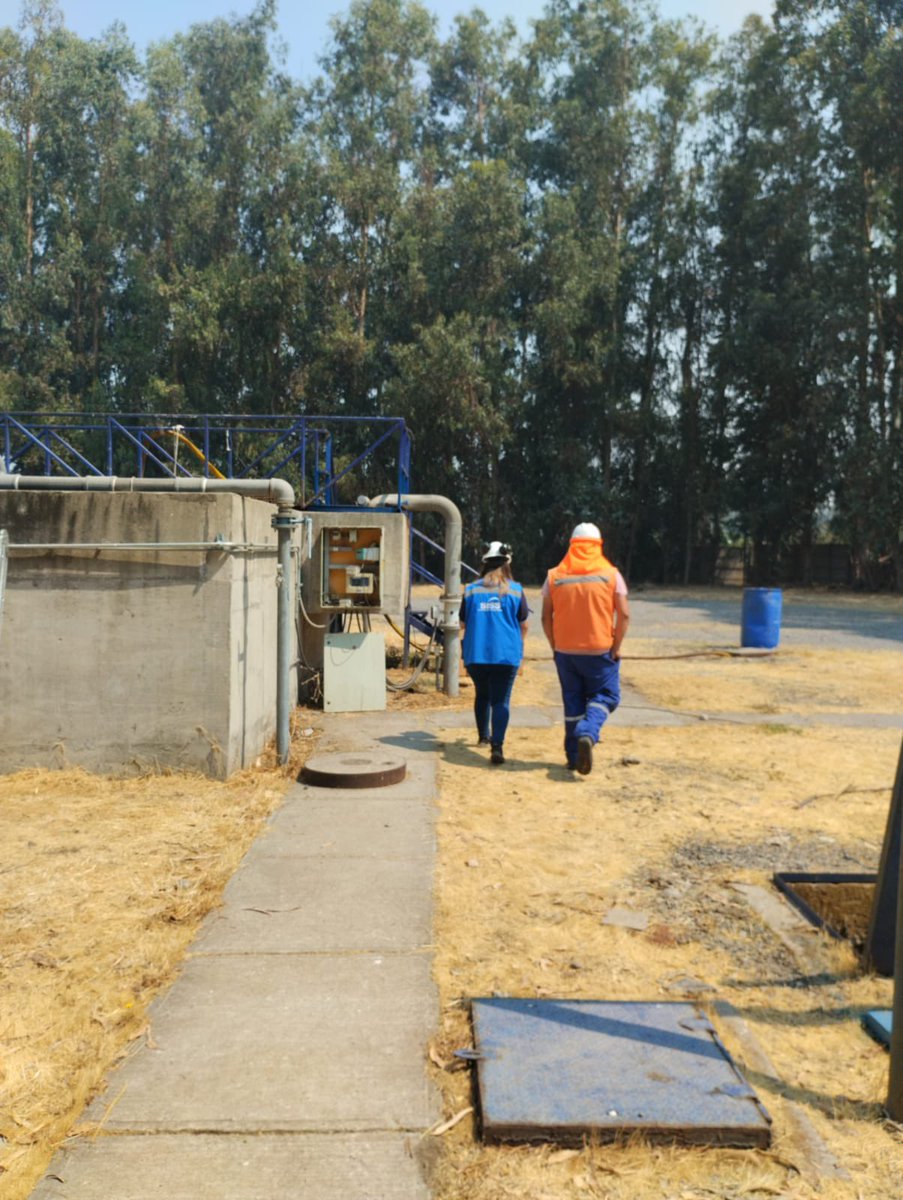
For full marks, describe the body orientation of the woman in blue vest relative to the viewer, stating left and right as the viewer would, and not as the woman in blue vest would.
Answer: facing away from the viewer

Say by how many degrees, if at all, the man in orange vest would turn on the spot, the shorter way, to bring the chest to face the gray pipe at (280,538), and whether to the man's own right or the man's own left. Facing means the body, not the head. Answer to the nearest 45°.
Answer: approximately 90° to the man's own left

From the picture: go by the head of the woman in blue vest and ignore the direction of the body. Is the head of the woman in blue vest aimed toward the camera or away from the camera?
away from the camera

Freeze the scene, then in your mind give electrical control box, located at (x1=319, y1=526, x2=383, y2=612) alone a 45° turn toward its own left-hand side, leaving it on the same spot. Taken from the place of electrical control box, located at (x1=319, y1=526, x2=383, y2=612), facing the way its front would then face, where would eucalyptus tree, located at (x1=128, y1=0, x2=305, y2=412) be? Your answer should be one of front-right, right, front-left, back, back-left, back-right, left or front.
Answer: back-left

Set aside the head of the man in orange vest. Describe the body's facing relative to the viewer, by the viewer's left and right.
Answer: facing away from the viewer

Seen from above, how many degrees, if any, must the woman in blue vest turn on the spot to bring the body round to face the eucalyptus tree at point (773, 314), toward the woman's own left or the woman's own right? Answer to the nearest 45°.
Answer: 0° — they already face it

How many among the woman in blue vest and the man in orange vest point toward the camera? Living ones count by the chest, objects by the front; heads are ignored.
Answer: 0

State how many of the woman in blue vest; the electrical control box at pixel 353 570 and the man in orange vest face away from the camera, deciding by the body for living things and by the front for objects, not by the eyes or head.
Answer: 2

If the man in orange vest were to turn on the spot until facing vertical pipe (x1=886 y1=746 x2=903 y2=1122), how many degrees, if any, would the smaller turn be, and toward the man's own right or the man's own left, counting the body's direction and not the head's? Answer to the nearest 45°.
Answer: approximately 180°

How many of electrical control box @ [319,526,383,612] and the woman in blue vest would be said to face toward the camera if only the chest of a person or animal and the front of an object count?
1

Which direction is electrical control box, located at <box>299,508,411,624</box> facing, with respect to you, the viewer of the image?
facing the viewer

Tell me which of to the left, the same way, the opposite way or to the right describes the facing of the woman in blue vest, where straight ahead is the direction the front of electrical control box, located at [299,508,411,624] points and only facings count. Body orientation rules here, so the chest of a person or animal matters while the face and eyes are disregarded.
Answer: the opposite way

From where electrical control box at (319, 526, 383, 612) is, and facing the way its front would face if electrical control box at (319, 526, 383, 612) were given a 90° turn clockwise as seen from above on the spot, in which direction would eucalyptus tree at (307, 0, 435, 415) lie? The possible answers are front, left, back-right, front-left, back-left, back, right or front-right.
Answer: right

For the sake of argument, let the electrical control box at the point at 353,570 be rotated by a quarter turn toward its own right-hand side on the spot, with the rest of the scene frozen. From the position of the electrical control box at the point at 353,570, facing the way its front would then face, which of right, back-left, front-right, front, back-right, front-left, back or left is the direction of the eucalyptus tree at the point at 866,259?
back-right

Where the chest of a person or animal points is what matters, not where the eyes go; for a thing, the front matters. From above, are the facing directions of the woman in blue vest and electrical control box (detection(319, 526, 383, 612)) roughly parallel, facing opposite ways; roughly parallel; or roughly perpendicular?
roughly parallel, facing opposite ways

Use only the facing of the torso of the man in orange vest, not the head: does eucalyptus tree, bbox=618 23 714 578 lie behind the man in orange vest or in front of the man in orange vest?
in front

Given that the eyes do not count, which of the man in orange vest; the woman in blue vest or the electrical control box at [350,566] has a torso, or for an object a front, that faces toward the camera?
the electrical control box

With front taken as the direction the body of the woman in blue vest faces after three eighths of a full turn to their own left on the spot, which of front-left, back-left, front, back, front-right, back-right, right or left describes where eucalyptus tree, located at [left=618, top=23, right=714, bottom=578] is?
back-right

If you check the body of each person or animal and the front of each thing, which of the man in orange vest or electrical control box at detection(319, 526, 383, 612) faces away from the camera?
the man in orange vest
